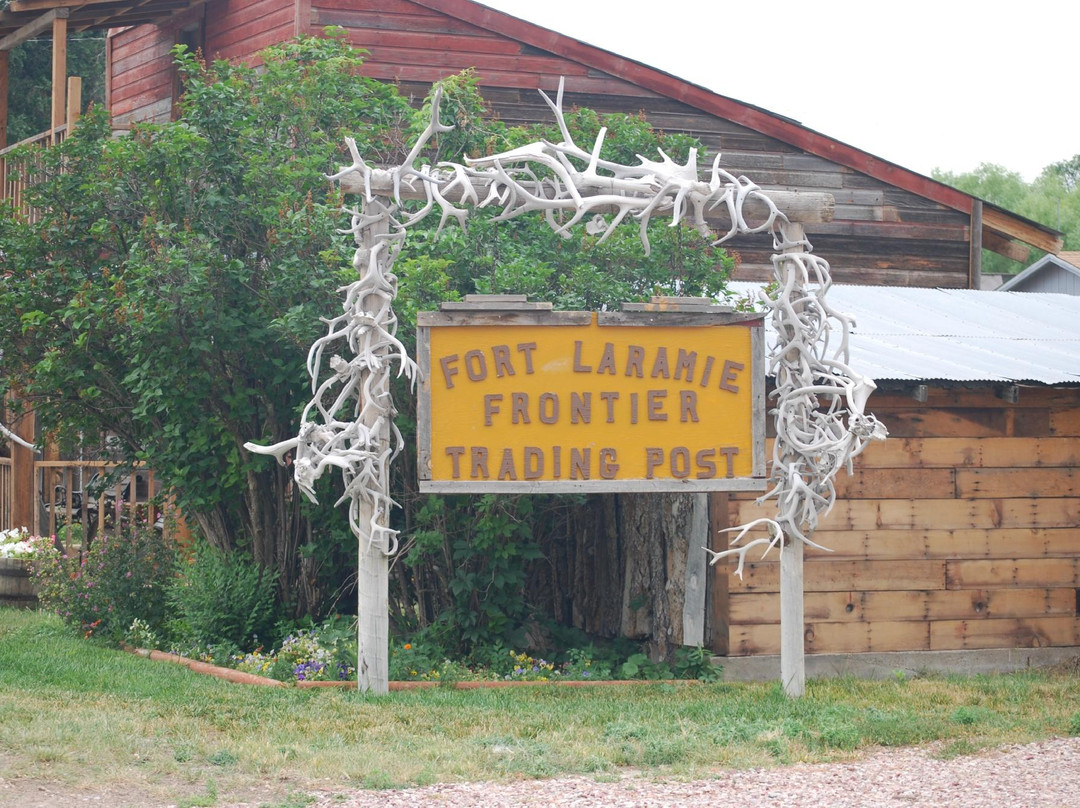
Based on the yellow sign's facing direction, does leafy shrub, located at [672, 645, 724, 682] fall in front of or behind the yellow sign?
behind

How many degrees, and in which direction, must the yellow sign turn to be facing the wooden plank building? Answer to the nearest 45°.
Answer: approximately 135° to its left

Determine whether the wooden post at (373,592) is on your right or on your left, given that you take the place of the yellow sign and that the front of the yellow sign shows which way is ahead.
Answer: on your right

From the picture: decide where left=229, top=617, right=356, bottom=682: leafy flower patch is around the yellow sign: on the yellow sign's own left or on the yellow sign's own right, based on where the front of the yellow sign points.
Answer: on the yellow sign's own right

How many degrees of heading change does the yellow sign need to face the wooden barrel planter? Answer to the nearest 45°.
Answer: approximately 135° to its right

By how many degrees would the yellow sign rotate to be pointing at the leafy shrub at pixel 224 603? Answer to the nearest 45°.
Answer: approximately 135° to its right

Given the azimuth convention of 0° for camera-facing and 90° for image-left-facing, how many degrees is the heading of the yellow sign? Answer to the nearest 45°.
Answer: approximately 0°

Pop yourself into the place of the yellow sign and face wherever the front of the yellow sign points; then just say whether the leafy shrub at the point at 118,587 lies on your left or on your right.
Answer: on your right
